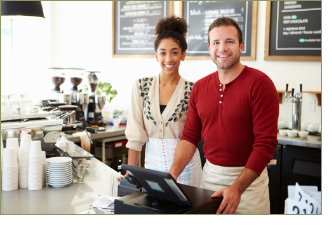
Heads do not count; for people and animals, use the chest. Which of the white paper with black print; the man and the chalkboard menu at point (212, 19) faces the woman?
the chalkboard menu

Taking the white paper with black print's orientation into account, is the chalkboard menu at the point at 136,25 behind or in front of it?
behind

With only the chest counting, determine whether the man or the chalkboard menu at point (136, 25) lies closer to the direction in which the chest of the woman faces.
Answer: the man

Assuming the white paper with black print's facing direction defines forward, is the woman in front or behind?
behind
